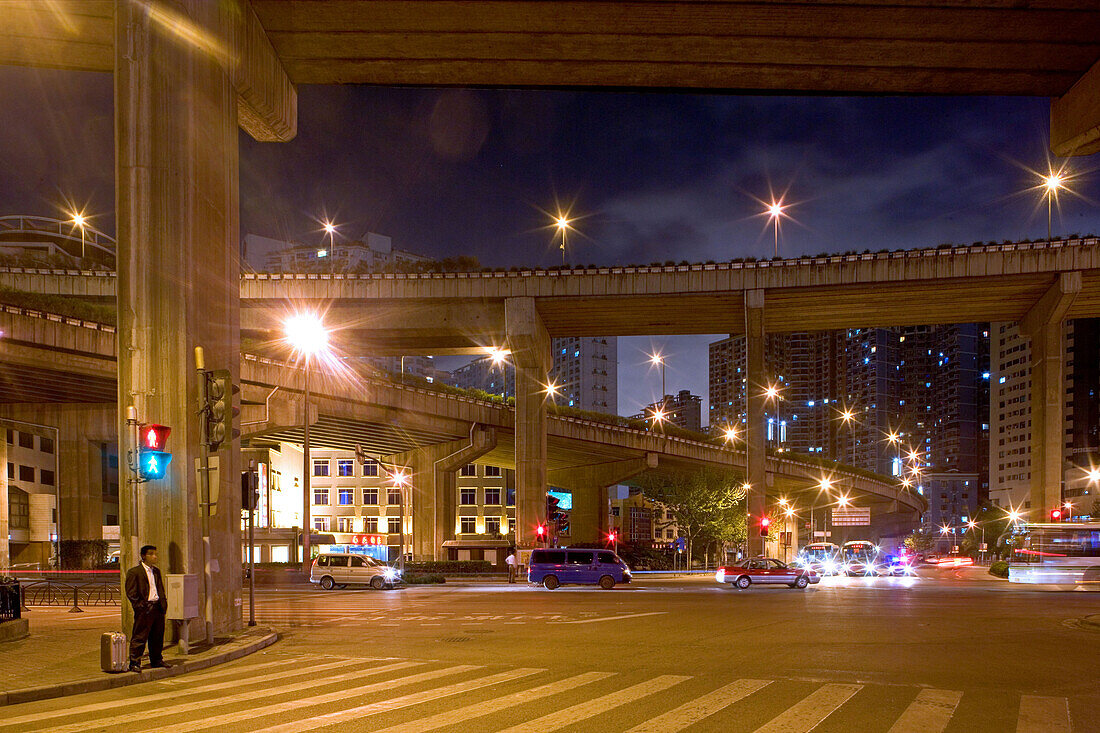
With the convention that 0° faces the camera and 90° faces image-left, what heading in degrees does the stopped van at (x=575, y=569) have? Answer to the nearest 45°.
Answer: approximately 270°

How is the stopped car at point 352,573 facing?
to the viewer's right

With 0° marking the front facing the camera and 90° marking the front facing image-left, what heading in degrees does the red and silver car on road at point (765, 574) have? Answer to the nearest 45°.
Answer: approximately 270°

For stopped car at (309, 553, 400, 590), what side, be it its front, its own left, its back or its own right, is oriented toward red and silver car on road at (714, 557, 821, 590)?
front

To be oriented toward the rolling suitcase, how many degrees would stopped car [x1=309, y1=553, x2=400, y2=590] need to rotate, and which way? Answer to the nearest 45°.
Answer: approximately 90° to its right

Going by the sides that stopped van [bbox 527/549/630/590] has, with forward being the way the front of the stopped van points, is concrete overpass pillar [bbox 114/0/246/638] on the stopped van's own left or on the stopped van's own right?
on the stopped van's own right

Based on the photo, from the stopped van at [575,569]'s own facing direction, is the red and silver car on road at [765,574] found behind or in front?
in front

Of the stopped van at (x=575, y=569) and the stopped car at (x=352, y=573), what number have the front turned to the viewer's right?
2

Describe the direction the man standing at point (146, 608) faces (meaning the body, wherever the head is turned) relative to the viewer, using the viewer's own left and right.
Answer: facing the viewer and to the right of the viewer
